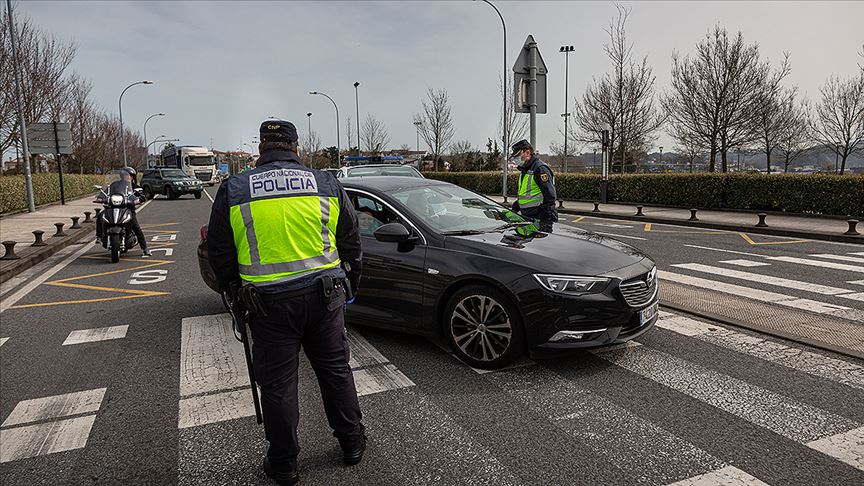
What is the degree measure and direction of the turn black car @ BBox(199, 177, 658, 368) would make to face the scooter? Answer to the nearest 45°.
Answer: approximately 180°

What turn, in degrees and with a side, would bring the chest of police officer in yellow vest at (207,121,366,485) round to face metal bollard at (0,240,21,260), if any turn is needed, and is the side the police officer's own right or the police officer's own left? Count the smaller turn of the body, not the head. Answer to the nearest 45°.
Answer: approximately 45° to the police officer's own left

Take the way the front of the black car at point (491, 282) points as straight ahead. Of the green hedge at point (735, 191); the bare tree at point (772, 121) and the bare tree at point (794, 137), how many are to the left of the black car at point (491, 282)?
3

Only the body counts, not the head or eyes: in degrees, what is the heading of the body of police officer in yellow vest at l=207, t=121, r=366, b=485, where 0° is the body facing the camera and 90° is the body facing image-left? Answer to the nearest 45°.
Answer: approximately 180°

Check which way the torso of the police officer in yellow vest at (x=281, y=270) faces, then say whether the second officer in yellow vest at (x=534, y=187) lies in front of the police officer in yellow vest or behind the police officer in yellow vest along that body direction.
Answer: in front

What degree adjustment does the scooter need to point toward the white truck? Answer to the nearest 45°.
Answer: approximately 180°

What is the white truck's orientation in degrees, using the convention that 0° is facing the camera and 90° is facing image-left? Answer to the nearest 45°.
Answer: approximately 315°

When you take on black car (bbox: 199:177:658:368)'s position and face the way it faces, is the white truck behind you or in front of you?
behind

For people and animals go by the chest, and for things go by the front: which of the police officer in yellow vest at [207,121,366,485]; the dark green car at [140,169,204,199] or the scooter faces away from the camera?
the police officer in yellow vest

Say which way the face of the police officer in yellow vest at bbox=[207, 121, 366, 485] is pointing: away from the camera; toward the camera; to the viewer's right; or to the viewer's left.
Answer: away from the camera

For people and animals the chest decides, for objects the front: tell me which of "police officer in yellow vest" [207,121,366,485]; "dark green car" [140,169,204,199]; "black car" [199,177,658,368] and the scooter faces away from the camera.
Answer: the police officer in yellow vest

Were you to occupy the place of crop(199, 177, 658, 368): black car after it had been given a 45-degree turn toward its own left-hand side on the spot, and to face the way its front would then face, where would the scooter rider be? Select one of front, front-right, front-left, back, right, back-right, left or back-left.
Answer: back-left

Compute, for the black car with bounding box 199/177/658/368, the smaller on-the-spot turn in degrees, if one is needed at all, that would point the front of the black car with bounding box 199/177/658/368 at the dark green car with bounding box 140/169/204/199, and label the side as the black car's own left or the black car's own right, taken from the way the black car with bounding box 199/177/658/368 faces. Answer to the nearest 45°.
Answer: approximately 180°

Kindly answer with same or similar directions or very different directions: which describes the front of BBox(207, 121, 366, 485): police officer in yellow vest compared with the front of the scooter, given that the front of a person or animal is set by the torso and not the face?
very different directions

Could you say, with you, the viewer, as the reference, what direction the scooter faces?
facing the viewer

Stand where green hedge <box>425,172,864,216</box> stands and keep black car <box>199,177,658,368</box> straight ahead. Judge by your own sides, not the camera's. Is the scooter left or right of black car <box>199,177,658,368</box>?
right

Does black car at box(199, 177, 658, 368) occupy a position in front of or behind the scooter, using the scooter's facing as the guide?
in front

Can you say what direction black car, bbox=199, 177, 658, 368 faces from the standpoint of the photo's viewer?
facing the viewer and to the right of the viewer
